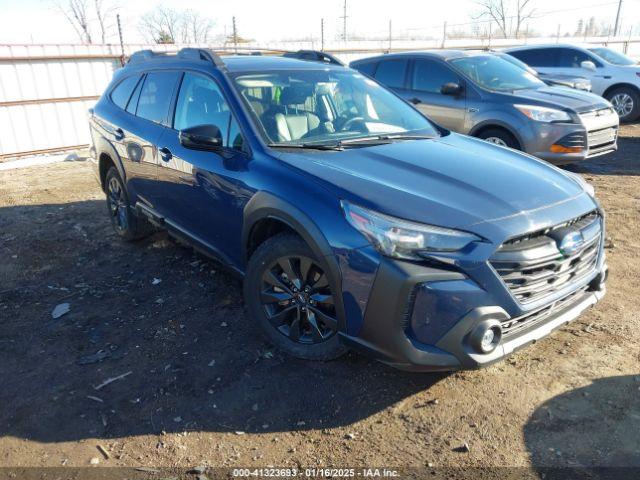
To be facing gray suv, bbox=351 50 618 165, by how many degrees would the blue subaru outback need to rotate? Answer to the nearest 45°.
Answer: approximately 90° to its left

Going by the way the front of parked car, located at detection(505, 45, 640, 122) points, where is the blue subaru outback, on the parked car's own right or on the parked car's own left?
on the parked car's own right

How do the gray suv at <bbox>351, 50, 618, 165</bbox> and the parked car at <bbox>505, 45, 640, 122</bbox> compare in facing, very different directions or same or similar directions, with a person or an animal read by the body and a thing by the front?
same or similar directions

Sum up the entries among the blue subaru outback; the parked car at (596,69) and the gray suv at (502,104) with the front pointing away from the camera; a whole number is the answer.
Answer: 0

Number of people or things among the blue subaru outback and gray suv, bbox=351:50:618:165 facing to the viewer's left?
0

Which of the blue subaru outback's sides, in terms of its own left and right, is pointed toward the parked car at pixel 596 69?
left

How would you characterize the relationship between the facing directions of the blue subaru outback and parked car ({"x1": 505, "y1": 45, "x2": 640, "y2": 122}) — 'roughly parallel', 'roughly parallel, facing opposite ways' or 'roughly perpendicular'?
roughly parallel

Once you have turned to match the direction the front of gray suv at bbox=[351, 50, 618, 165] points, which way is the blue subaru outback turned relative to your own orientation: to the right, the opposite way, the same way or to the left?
the same way

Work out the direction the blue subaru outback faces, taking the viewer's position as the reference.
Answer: facing the viewer and to the right of the viewer

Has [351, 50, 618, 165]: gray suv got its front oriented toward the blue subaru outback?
no

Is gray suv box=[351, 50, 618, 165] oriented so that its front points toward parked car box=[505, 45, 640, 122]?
no

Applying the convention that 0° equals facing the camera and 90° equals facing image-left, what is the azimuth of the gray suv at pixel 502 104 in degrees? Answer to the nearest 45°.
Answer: approximately 315°
